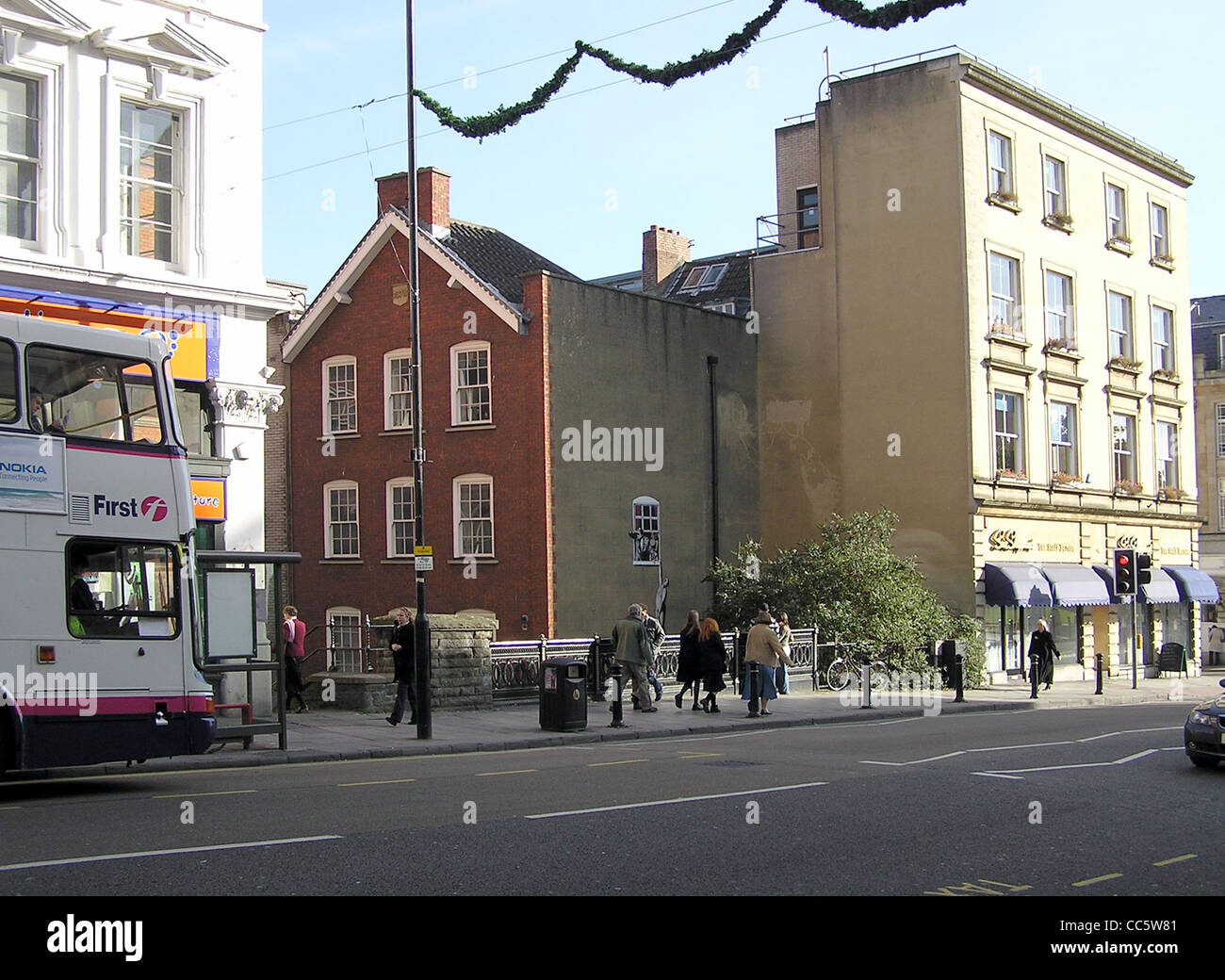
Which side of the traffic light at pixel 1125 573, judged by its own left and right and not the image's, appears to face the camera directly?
front

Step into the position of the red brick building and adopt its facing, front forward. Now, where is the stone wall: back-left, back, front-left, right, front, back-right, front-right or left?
front-left

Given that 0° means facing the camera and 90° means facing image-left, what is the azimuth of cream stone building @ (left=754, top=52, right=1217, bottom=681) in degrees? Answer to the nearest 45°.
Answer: approximately 315°

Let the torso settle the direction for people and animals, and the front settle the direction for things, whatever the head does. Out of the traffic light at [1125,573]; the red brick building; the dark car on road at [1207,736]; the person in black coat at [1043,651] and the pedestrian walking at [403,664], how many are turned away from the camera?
0

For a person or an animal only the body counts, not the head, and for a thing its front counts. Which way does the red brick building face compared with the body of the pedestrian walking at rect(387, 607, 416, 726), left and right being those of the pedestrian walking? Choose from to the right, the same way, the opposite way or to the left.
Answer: the same way

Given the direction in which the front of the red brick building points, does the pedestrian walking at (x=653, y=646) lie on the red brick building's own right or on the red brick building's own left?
on the red brick building's own left

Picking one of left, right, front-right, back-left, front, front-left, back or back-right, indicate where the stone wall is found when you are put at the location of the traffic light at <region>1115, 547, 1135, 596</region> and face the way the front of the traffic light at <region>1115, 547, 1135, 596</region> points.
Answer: front-right

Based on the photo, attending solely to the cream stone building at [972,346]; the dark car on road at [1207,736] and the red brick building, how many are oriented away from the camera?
0

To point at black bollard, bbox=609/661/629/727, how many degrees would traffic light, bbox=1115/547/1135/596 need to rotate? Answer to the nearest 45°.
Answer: approximately 45° to its right

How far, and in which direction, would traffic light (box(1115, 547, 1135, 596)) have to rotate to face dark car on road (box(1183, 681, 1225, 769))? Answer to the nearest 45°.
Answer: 0° — it already faces it

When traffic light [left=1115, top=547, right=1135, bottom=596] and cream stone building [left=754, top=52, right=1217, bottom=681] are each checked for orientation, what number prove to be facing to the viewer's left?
0

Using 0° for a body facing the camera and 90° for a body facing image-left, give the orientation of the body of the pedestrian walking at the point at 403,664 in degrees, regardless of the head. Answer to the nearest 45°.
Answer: approximately 45°

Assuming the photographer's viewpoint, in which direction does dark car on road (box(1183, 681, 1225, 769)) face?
facing the viewer and to the left of the viewer
